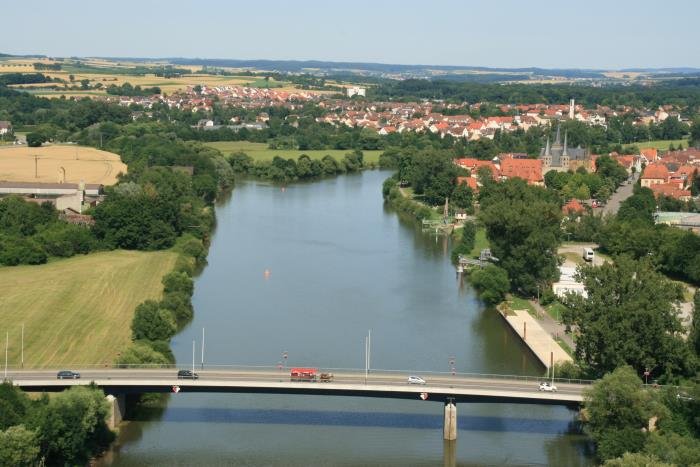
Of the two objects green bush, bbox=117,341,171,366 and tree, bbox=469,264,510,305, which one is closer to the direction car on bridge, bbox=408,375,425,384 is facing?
the tree

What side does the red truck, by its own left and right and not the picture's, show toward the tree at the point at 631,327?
front

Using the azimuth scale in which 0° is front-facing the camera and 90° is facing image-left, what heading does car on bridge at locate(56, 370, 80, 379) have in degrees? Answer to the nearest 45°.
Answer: approximately 270°

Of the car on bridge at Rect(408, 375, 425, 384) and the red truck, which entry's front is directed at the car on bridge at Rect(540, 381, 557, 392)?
the car on bridge at Rect(408, 375, 425, 384)

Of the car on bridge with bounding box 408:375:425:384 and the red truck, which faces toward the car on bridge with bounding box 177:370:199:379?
the red truck

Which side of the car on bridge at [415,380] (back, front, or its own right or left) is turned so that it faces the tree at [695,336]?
front

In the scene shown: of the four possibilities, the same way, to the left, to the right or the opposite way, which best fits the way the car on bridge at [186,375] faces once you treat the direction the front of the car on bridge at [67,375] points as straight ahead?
the same way

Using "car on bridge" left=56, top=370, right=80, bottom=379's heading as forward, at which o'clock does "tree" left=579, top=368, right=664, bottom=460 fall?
The tree is roughly at 1 o'clock from the car on bridge.

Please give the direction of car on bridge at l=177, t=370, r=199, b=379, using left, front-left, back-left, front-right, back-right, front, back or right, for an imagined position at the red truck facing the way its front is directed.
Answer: back

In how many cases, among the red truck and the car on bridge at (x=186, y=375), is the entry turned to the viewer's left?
1

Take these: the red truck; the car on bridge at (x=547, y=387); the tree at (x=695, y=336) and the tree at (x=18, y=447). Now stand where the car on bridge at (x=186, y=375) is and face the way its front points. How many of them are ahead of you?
3

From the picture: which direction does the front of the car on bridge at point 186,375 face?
to the viewer's right

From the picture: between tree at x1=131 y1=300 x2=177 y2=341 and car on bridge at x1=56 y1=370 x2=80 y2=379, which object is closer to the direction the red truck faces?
the car on bridge

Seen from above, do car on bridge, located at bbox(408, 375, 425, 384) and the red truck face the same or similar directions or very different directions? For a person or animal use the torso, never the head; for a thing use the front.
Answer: very different directions

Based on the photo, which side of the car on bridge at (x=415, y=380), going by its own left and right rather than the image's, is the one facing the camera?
right

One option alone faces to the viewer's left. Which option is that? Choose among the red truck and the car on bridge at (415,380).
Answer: the red truck
